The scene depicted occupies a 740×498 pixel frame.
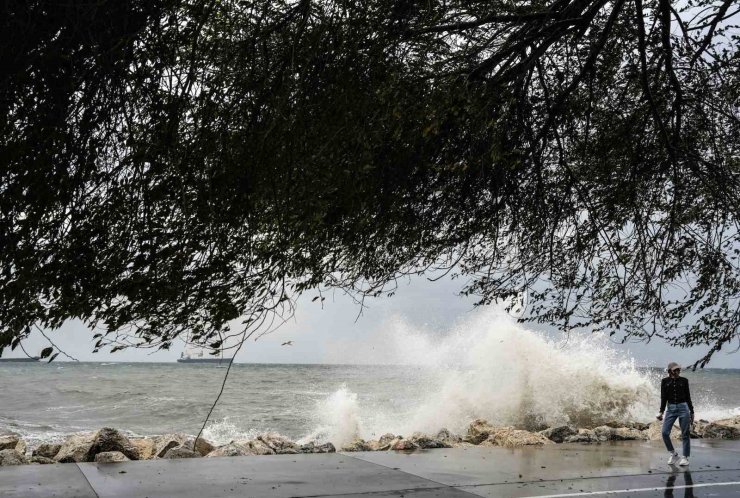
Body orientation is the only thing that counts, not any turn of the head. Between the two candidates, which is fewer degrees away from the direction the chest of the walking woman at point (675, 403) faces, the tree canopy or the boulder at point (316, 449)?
the tree canopy

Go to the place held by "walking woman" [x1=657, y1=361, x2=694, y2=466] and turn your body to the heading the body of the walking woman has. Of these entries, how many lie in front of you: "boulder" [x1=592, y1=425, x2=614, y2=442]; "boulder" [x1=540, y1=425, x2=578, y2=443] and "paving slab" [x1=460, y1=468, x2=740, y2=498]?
1

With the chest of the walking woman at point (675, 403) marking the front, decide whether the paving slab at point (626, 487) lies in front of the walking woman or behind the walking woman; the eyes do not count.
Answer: in front

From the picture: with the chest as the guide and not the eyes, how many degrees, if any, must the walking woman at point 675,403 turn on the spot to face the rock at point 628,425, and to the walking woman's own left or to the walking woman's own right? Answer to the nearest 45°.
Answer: approximately 180°

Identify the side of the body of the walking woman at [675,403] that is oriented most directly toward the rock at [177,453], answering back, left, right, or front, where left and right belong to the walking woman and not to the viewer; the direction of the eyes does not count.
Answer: right

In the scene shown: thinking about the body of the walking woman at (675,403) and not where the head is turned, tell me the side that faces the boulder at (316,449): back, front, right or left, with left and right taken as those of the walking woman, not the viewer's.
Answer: right

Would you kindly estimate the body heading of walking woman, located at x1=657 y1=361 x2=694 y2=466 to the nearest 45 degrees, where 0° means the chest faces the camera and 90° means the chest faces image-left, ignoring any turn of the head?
approximately 0°

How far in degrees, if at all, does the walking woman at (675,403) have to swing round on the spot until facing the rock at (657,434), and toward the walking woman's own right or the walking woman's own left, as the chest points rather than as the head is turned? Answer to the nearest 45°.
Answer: approximately 180°

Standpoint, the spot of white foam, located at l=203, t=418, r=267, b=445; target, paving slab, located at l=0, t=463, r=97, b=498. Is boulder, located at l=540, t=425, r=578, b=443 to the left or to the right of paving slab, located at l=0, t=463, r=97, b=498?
left

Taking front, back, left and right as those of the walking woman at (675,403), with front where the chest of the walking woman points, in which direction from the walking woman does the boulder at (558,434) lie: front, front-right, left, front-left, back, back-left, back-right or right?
back-right

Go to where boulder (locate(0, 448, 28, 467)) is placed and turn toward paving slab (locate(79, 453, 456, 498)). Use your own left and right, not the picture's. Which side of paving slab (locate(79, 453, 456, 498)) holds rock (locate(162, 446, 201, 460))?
left

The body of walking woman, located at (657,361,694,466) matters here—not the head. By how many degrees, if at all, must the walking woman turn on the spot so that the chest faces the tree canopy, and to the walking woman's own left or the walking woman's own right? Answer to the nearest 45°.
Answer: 0° — they already face it
